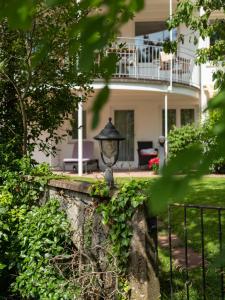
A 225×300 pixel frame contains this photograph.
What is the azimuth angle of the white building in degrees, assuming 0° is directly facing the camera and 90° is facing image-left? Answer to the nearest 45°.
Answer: approximately 0°

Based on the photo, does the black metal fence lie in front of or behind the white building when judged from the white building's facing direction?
in front

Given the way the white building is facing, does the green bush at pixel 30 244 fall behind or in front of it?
in front
